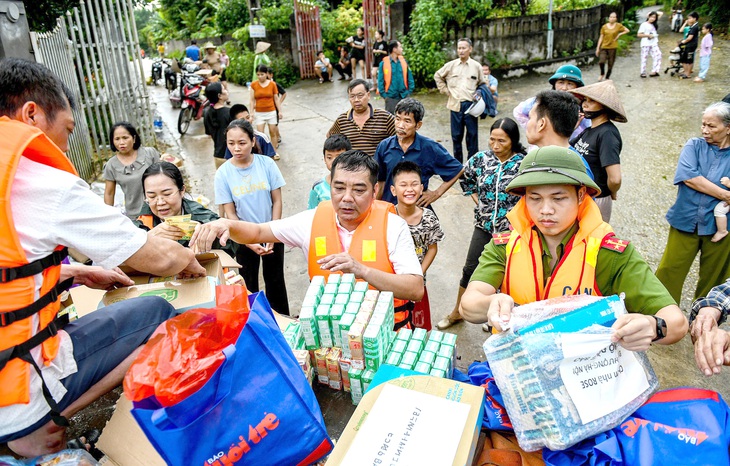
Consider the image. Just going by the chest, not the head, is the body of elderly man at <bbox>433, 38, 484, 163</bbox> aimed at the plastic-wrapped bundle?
yes

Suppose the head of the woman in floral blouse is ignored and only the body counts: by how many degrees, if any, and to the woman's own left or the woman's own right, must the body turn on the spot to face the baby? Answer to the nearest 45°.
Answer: approximately 135° to the woman's own left

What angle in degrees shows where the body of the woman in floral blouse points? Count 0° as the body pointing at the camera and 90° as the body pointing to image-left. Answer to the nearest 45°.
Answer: approximately 45°

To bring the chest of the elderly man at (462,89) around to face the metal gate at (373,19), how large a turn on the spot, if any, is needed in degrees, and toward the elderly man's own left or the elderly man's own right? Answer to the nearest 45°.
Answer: approximately 180°

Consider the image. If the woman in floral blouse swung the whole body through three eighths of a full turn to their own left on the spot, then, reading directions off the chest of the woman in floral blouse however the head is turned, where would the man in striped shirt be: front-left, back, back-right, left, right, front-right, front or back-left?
back-left

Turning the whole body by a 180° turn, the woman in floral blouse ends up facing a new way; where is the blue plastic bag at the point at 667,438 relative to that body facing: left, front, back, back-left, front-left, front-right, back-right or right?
back-right

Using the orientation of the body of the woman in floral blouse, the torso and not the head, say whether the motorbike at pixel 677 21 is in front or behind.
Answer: behind

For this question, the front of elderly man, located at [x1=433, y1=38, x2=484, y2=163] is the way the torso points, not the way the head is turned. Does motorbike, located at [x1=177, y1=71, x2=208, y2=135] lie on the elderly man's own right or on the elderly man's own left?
on the elderly man's own right

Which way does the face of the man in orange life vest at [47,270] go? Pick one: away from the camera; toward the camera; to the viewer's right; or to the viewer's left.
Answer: to the viewer's right

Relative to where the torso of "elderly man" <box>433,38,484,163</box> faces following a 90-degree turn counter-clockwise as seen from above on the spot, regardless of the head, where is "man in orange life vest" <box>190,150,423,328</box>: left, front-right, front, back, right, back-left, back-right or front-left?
right

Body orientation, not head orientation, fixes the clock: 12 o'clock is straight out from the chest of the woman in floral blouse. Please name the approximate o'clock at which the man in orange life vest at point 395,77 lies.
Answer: The man in orange life vest is roughly at 4 o'clock from the woman in floral blouse.

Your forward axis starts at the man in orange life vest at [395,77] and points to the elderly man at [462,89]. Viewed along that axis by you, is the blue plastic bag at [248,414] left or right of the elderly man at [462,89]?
right

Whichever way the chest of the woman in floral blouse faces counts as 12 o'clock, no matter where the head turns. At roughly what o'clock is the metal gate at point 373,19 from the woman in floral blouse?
The metal gate is roughly at 4 o'clock from the woman in floral blouse.

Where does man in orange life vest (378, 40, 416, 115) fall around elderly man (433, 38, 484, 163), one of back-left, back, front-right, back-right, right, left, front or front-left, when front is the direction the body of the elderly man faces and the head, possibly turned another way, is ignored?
back-right

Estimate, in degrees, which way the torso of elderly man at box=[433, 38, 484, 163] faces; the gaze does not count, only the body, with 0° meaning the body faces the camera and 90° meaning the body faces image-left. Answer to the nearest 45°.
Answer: approximately 0°
